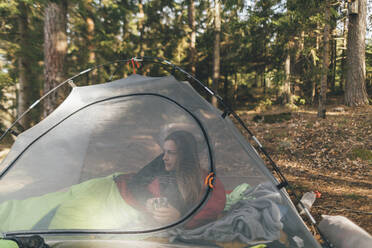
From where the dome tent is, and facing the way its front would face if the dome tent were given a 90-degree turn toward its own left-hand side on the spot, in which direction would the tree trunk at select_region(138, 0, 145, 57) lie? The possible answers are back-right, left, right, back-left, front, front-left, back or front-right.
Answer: left

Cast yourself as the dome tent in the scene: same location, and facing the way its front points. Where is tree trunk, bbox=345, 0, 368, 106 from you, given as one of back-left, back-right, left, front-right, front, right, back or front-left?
back-left

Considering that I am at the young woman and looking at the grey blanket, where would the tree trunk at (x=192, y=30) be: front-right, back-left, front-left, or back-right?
back-left

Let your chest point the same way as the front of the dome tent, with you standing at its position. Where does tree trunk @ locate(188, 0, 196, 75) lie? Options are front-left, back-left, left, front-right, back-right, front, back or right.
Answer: back

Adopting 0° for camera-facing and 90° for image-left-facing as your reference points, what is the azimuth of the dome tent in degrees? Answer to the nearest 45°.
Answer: approximately 0°

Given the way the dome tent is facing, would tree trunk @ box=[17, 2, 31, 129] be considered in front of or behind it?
behind

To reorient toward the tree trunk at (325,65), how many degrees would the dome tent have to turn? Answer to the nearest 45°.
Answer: approximately 135° to its left

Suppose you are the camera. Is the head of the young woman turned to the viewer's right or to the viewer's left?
to the viewer's left

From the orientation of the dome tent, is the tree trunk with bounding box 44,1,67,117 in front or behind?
behind
